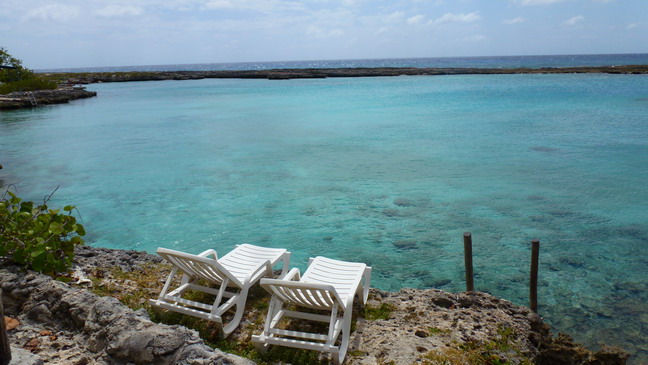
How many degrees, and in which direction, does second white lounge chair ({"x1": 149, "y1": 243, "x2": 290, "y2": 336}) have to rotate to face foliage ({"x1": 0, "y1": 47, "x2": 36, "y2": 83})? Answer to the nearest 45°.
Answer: approximately 45° to its left

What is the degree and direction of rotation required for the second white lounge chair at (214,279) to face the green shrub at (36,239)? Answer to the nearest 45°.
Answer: approximately 135° to its left

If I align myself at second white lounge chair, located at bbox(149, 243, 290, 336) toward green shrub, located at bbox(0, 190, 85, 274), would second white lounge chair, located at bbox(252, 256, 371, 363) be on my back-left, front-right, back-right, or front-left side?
back-left

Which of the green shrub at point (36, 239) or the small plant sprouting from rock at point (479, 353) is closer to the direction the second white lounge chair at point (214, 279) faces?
the small plant sprouting from rock

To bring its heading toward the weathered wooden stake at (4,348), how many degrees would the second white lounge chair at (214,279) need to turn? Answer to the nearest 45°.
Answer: approximately 180°

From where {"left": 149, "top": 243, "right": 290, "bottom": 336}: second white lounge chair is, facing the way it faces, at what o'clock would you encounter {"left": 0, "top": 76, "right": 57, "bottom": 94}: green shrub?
The green shrub is roughly at 10 o'clock from the second white lounge chair.

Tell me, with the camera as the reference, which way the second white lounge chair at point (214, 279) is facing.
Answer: facing away from the viewer and to the right of the viewer
